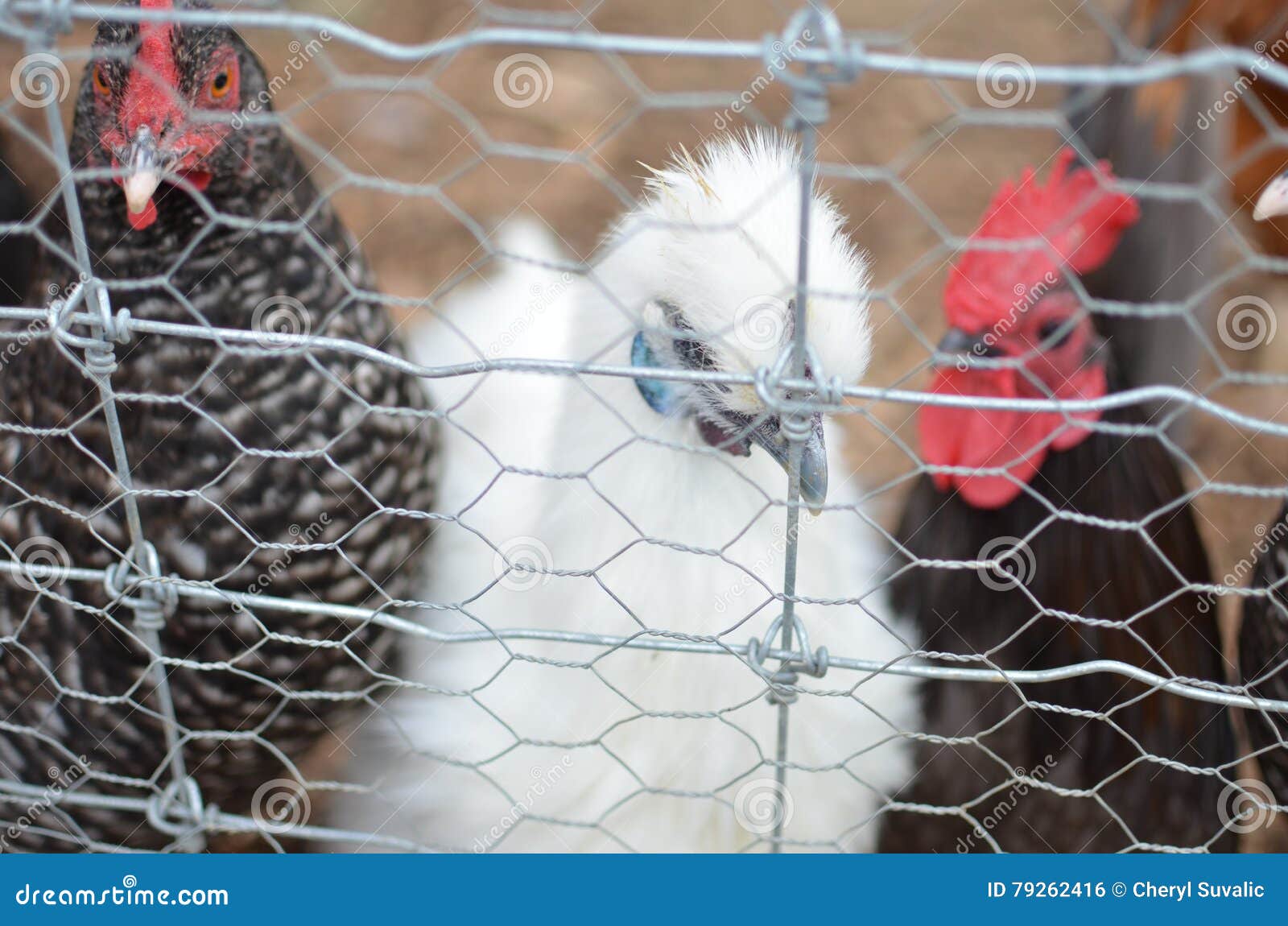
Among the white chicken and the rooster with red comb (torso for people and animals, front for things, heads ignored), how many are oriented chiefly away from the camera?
0

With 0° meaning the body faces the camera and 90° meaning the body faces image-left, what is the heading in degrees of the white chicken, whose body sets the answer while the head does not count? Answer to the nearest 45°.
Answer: approximately 315°

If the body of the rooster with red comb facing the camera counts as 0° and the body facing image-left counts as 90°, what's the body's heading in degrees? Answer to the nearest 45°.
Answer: approximately 45°
